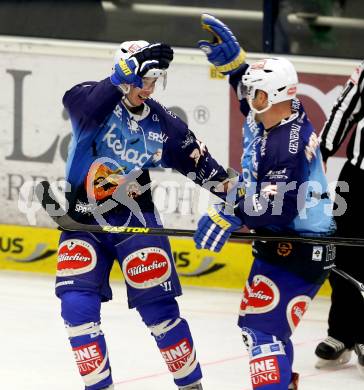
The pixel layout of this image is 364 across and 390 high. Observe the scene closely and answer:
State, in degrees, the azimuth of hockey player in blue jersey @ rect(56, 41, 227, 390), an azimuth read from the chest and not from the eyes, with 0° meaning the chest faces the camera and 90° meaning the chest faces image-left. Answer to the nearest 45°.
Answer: approximately 0°

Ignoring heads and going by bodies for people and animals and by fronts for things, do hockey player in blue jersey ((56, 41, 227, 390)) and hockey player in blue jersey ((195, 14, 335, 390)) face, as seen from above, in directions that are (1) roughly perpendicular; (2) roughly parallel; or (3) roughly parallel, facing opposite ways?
roughly perpendicular

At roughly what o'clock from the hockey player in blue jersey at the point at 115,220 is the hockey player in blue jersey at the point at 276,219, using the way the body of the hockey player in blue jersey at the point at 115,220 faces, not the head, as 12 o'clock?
the hockey player in blue jersey at the point at 276,219 is roughly at 10 o'clock from the hockey player in blue jersey at the point at 115,220.

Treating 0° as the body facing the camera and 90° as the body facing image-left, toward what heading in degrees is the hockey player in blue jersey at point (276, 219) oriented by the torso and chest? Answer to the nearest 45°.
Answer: approximately 90°
